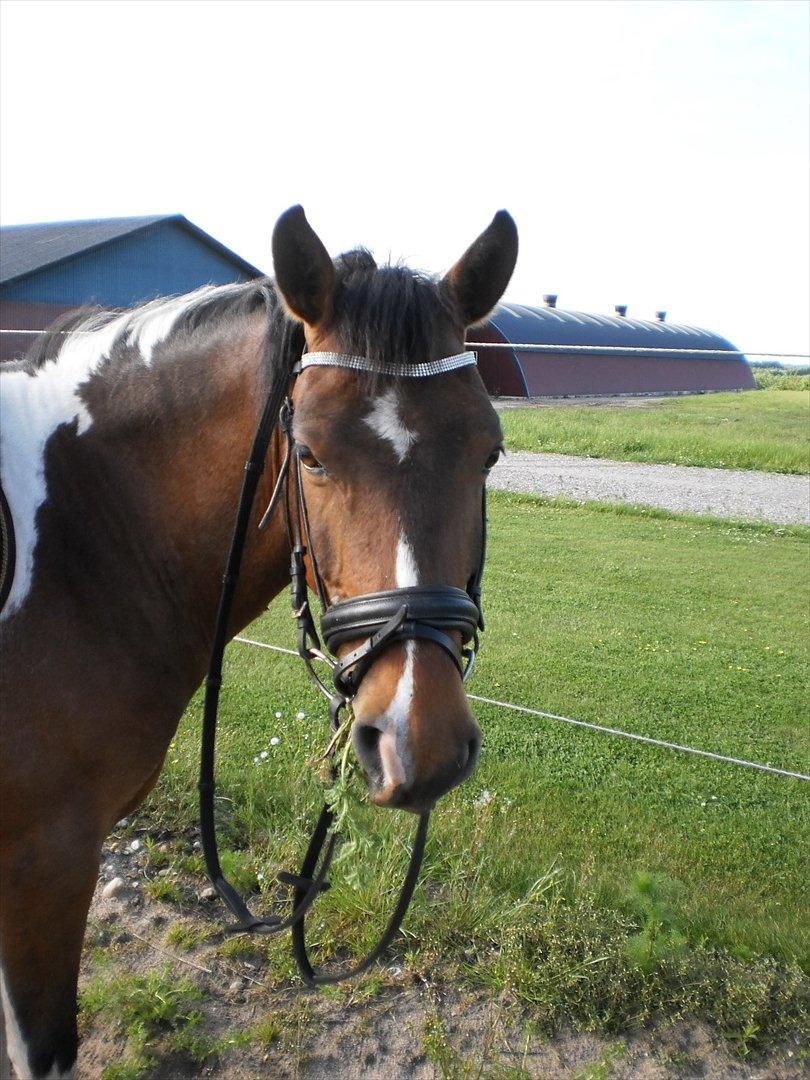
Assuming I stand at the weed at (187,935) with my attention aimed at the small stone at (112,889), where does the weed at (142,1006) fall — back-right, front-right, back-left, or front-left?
back-left

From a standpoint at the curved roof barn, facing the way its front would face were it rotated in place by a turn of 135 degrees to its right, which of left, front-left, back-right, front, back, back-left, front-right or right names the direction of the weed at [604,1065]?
back

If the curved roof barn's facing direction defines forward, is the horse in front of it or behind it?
in front

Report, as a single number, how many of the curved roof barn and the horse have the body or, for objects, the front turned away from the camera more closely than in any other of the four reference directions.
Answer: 0

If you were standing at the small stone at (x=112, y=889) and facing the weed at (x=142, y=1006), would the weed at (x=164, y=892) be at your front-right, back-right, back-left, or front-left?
front-left

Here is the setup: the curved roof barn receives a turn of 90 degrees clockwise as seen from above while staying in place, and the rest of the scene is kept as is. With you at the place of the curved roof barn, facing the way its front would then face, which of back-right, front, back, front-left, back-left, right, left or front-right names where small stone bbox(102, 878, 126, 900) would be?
back-left

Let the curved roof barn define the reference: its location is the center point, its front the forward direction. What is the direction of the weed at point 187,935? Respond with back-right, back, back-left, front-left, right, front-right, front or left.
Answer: front-left

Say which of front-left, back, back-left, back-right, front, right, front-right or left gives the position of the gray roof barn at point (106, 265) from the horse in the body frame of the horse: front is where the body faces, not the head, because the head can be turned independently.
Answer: back-left

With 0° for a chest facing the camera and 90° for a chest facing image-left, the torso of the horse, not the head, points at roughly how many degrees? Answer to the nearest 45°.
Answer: approximately 315°
